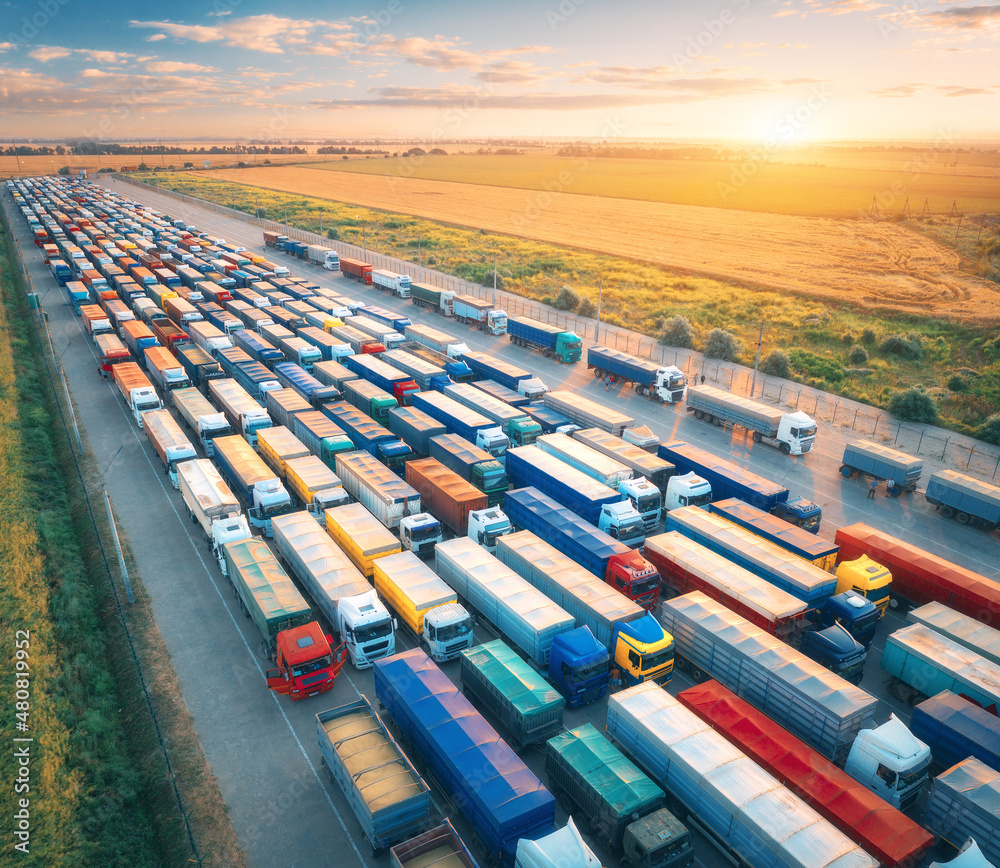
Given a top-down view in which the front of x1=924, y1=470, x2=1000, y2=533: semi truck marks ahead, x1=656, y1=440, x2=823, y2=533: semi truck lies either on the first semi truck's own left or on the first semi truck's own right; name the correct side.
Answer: on the first semi truck's own right

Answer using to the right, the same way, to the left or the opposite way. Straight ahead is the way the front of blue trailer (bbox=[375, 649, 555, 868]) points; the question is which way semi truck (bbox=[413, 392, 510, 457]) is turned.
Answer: the same way

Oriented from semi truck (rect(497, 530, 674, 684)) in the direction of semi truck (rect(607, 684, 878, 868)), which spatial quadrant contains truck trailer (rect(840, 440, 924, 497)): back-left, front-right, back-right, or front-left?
back-left

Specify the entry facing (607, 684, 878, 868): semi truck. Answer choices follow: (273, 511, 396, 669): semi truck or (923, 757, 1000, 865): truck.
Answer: (273, 511, 396, 669): semi truck

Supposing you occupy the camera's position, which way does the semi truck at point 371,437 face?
facing the viewer and to the right of the viewer

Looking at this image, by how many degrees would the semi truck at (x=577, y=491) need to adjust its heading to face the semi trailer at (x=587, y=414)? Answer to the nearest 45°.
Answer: approximately 135° to its left

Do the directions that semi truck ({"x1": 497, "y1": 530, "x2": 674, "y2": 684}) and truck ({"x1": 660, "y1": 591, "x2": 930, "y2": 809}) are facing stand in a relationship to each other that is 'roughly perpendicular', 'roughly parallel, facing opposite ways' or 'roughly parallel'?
roughly parallel

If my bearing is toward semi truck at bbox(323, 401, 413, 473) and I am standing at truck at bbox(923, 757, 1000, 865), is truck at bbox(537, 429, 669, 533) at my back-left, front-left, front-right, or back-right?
front-right

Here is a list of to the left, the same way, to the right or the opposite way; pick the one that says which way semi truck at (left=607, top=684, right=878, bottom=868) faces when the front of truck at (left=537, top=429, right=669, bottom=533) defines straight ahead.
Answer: the same way

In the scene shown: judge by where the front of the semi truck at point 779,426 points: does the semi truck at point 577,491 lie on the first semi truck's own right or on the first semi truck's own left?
on the first semi truck's own right

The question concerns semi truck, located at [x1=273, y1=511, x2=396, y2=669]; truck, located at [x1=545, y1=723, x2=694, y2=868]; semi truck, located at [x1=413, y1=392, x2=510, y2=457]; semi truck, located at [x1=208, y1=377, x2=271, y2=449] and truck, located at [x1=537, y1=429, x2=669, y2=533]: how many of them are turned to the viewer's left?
0

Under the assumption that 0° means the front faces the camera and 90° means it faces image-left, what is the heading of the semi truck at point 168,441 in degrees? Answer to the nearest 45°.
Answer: approximately 315°

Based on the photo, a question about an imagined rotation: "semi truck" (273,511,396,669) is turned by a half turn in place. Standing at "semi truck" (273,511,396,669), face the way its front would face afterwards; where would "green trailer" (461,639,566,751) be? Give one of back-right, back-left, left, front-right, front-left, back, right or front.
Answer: back

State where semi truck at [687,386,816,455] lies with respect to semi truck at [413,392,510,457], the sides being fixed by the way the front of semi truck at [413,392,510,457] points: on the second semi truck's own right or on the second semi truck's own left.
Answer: on the second semi truck's own left

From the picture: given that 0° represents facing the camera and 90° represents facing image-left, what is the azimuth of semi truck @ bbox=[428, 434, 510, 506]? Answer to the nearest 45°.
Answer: approximately 315°

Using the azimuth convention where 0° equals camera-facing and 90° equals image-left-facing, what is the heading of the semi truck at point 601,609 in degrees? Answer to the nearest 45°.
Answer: approximately 315°

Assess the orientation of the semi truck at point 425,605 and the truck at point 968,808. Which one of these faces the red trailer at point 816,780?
the semi truck
